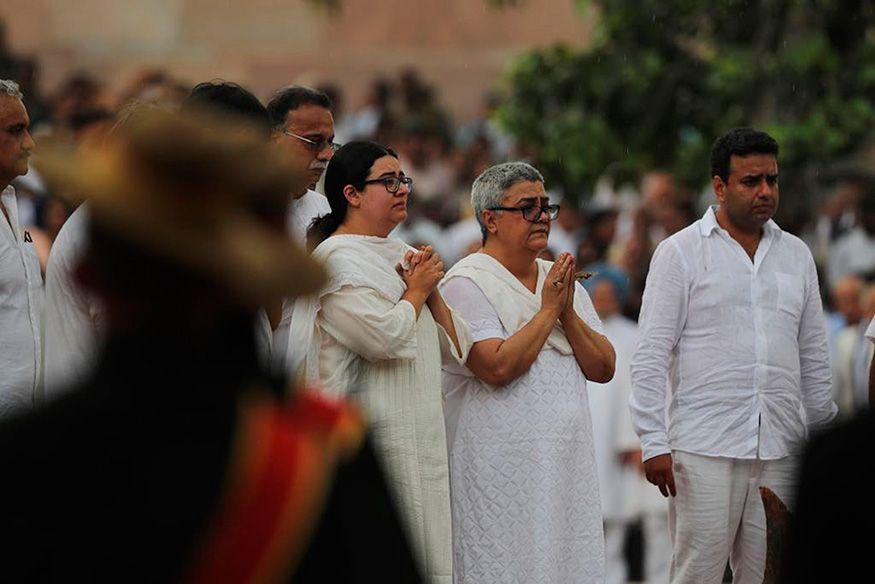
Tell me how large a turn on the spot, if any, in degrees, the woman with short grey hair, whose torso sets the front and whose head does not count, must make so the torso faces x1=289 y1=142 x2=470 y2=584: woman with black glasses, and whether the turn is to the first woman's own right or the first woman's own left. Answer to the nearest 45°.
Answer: approximately 90° to the first woman's own right

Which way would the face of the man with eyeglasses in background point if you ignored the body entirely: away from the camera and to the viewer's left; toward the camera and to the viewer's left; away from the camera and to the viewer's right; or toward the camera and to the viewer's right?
toward the camera and to the viewer's right

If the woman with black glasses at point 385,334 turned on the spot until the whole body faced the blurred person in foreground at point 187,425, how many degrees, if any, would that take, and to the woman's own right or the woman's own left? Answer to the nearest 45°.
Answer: approximately 45° to the woman's own right

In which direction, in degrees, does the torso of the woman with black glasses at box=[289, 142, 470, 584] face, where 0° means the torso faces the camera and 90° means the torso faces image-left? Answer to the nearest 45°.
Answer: approximately 315°

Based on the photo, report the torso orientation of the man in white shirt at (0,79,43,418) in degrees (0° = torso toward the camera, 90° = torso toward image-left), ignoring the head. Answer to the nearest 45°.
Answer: approximately 315°
